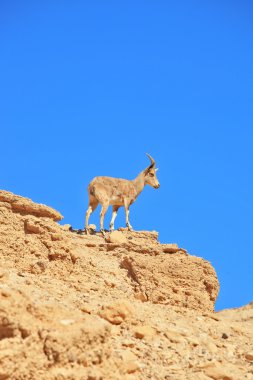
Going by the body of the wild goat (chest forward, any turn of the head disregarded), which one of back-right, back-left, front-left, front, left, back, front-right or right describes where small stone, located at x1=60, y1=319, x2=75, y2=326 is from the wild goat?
right

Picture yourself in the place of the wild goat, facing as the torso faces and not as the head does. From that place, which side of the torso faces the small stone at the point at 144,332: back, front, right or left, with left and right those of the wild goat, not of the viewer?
right

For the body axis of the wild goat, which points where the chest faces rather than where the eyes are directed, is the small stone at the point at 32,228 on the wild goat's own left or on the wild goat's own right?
on the wild goat's own right

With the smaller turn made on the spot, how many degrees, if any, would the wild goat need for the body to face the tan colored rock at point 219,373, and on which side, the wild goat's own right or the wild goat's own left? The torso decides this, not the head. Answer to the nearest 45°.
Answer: approximately 90° to the wild goat's own right

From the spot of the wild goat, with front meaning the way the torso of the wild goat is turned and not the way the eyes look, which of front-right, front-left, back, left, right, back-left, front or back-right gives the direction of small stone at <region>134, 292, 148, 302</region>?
right

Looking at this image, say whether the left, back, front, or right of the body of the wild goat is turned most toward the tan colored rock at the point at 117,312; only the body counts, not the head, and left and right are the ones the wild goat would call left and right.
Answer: right

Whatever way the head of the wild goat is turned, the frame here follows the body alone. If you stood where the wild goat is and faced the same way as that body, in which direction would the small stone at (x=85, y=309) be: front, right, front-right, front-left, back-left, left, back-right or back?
right

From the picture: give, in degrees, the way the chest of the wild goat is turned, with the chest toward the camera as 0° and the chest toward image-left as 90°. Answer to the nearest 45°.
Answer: approximately 270°
